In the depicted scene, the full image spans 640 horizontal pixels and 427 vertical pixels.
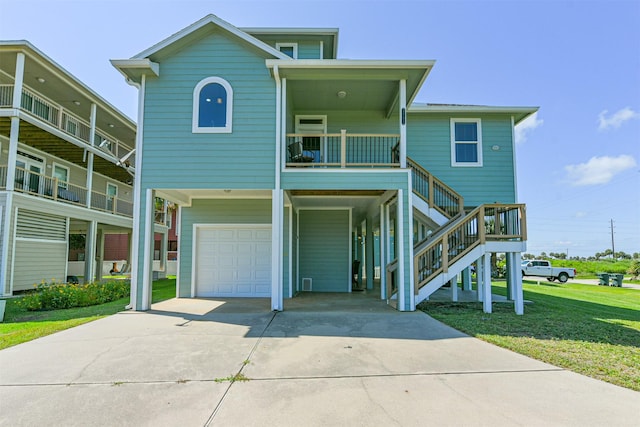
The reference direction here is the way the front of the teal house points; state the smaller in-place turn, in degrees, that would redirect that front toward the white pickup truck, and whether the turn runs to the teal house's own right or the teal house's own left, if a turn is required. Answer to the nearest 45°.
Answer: approximately 135° to the teal house's own left

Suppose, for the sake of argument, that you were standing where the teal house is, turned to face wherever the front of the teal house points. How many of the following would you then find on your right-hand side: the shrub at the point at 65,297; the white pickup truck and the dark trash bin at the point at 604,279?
1

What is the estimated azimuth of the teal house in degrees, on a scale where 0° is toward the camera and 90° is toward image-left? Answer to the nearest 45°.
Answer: approximately 0°

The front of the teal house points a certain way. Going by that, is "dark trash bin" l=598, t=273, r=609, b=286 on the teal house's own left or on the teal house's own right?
on the teal house's own left

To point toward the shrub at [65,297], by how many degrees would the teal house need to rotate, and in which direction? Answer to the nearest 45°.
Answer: approximately 90° to its right
